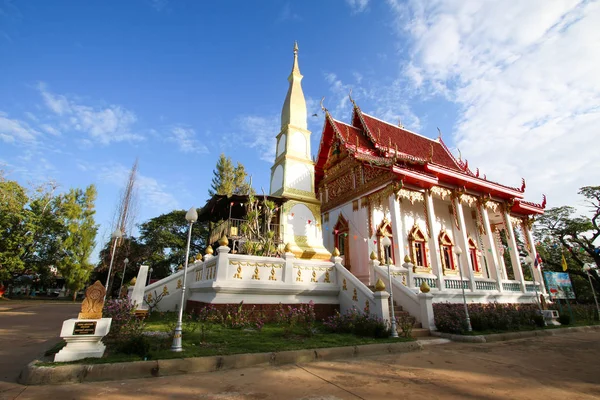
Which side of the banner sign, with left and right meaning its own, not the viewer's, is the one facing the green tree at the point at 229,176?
right

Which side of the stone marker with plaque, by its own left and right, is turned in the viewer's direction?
front

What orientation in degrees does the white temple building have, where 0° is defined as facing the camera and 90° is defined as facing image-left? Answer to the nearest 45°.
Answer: approximately 45°

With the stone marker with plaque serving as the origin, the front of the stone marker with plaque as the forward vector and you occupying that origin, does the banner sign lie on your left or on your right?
on your left

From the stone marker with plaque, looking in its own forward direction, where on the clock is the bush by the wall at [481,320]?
The bush by the wall is roughly at 9 o'clock from the stone marker with plaque.

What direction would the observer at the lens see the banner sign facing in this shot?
facing the viewer

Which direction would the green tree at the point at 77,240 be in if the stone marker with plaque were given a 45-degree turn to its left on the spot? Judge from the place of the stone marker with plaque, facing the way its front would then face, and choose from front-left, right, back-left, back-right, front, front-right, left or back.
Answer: back-left

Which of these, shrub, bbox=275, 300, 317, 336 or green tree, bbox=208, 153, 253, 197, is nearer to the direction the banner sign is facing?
the shrub

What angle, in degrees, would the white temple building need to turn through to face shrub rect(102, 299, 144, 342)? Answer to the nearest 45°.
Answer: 0° — it already faces it

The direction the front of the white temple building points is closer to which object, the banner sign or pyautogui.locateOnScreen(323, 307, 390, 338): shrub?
the shrub

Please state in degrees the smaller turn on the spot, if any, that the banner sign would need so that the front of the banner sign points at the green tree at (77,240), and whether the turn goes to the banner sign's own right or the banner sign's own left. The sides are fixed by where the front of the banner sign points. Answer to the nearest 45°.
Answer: approximately 45° to the banner sign's own right

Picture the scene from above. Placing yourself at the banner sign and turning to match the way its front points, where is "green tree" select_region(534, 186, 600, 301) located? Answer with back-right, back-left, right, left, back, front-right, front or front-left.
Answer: back

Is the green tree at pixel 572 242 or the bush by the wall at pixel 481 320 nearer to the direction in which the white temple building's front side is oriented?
the bush by the wall
